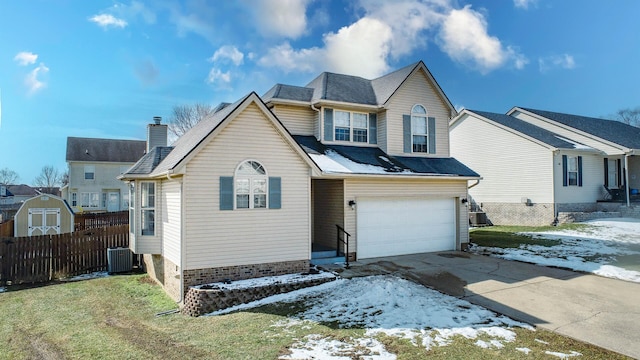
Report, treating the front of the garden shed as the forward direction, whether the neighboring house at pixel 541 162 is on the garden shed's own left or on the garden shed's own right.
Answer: on the garden shed's own left

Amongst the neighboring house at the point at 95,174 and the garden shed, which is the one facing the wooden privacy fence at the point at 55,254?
the garden shed

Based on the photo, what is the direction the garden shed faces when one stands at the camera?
facing the viewer

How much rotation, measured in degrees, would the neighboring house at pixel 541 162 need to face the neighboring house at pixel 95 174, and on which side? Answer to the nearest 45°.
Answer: approximately 135° to its right

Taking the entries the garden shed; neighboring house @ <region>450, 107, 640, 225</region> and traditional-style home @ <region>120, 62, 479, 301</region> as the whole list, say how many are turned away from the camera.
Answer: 0

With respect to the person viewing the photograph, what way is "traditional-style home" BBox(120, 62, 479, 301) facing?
facing the viewer and to the right of the viewer
